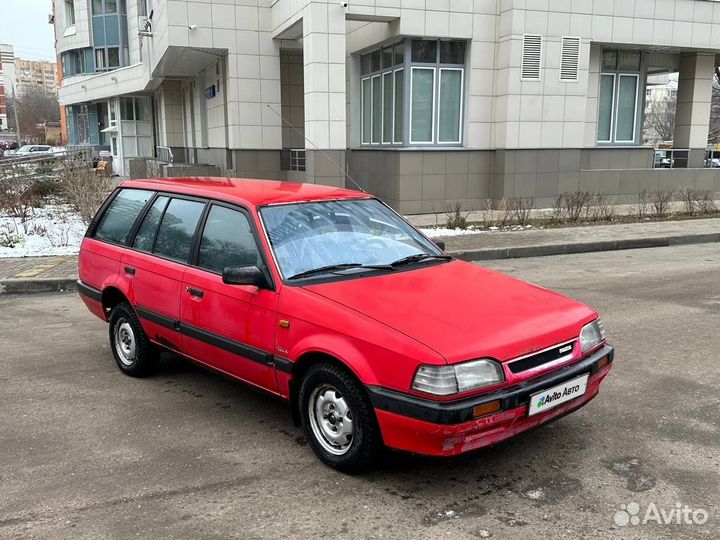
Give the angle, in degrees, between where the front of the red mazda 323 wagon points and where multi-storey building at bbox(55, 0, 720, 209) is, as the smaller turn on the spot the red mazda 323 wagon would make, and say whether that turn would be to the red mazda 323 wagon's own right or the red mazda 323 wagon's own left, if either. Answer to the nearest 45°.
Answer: approximately 135° to the red mazda 323 wagon's own left

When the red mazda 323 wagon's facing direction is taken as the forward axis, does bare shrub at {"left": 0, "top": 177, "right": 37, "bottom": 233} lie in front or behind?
behind

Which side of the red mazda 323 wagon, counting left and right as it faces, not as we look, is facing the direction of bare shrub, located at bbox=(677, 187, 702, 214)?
left

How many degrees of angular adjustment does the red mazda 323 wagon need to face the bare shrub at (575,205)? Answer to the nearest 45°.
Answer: approximately 90° to its left

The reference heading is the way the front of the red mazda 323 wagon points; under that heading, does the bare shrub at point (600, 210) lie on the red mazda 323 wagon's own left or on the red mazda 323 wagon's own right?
on the red mazda 323 wagon's own left

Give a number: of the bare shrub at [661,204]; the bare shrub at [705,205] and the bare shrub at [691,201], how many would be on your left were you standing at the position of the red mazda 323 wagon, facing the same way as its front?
3

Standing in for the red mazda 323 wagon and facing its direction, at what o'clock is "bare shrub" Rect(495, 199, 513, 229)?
The bare shrub is roughly at 8 o'clock from the red mazda 323 wagon.

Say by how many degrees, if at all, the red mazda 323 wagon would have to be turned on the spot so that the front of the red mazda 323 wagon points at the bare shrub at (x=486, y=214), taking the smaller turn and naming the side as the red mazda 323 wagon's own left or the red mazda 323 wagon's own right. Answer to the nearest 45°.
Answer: approximately 135° to the red mazda 323 wagon's own left

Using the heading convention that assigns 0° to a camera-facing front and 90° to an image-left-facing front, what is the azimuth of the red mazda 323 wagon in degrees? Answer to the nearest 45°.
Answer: approximately 315°

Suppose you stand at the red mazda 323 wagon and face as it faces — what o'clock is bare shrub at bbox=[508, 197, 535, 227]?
The bare shrub is roughly at 8 o'clock from the red mazda 323 wagon.

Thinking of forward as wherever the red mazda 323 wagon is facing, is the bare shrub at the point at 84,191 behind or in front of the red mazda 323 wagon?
behind

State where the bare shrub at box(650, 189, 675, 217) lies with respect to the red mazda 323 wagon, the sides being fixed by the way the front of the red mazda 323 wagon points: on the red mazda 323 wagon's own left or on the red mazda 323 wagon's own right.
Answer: on the red mazda 323 wagon's own left

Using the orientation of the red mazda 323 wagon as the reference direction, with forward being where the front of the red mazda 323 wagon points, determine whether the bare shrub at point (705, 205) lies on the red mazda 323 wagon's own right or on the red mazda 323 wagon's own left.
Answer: on the red mazda 323 wagon's own left
